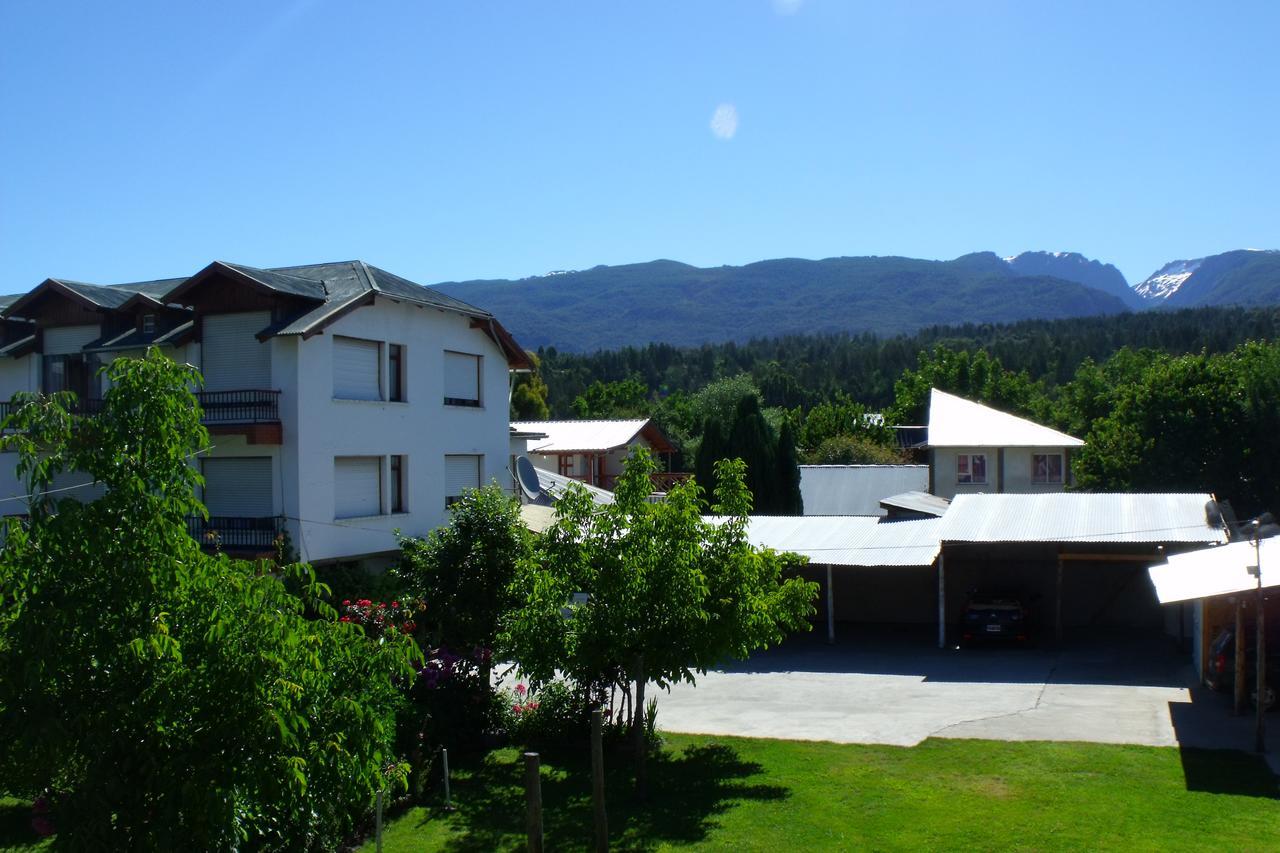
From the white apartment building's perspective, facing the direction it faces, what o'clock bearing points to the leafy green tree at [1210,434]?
The leafy green tree is roughly at 7 o'clock from the white apartment building.

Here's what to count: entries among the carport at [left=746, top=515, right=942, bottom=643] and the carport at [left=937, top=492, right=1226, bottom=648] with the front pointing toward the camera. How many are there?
2

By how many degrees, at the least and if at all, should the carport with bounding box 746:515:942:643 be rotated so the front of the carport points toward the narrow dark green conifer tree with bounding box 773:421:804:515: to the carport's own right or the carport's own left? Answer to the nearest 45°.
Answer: approximately 180°

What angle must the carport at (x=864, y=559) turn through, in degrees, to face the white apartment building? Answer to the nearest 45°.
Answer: approximately 90° to its right

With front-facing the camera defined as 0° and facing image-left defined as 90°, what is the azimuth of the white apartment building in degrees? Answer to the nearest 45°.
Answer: approximately 45°

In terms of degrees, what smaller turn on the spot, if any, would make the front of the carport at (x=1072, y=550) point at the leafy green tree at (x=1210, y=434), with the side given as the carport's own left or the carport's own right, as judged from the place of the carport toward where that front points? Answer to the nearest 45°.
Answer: approximately 180°

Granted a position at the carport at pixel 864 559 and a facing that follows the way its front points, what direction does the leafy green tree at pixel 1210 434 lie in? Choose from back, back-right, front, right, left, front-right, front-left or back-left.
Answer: back-left

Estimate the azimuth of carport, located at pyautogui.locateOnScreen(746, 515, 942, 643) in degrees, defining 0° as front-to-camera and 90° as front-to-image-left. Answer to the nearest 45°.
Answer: approximately 0°

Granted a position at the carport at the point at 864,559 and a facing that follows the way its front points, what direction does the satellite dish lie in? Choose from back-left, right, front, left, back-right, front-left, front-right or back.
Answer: right

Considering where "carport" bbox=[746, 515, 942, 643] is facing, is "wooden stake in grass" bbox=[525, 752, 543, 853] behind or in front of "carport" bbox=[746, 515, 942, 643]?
in front
